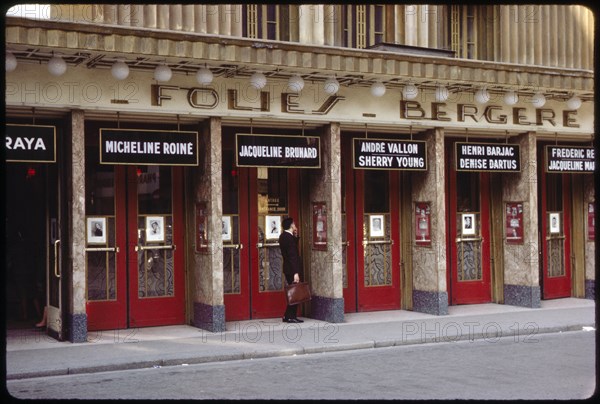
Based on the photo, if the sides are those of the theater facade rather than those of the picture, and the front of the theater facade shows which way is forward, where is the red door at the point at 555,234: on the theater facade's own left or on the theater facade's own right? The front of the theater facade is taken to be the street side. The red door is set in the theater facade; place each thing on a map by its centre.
on the theater facade's own left

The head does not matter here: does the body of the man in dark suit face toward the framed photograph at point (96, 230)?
no

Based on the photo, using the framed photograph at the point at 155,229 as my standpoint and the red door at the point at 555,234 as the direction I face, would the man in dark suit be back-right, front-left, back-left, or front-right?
front-right

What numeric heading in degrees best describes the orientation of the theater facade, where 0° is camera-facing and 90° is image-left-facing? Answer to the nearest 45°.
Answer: approximately 315°

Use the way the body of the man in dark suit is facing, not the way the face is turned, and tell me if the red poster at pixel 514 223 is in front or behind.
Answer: in front
